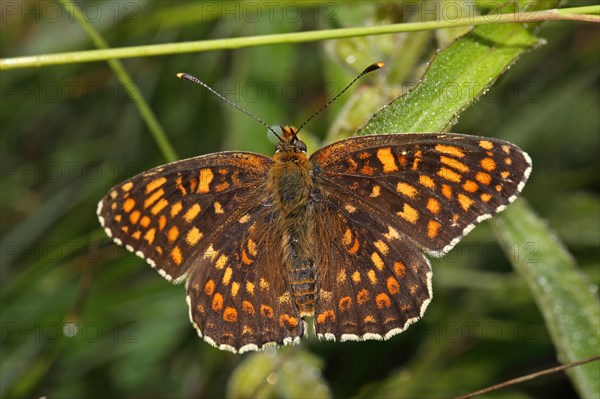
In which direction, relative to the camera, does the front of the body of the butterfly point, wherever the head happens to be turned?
away from the camera

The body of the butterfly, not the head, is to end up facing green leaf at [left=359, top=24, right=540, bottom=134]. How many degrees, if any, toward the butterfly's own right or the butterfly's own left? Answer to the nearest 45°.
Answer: approximately 90° to the butterfly's own right
